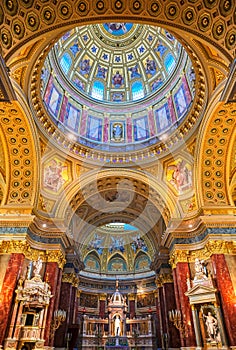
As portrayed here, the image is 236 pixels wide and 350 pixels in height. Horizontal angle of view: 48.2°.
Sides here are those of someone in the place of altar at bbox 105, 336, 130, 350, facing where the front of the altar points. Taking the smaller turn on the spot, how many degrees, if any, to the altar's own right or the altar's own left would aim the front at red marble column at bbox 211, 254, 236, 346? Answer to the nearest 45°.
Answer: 0° — it already faces it

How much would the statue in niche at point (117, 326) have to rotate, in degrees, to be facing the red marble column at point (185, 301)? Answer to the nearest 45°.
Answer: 0° — it already faces it

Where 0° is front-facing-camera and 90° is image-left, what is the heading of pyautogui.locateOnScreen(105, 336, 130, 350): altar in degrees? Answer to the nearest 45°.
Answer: approximately 0°

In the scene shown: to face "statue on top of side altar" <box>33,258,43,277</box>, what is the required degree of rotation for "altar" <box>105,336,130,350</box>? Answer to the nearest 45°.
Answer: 0° — it already faces it
